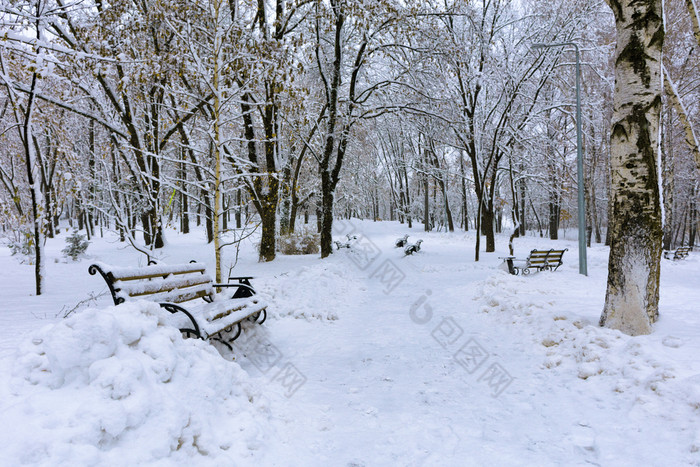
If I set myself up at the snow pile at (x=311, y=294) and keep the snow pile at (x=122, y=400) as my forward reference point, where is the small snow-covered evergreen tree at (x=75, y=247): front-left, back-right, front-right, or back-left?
back-right

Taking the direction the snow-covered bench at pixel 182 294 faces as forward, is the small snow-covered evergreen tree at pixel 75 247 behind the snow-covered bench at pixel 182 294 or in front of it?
behind

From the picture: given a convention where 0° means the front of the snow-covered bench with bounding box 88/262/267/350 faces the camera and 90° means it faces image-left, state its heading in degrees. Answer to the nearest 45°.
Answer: approximately 315°

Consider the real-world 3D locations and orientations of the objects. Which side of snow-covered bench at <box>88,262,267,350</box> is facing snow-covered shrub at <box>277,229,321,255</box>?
left

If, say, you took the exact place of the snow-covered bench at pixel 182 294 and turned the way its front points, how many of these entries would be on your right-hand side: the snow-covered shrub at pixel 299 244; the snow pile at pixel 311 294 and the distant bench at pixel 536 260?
0

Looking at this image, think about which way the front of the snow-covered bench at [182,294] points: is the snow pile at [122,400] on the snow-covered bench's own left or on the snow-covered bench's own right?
on the snow-covered bench's own right

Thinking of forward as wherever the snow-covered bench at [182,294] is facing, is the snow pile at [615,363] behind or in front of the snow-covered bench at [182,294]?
in front

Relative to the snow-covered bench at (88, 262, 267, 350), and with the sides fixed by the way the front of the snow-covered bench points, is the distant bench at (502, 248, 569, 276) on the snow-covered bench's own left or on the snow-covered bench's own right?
on the snow-covered bench's own left
